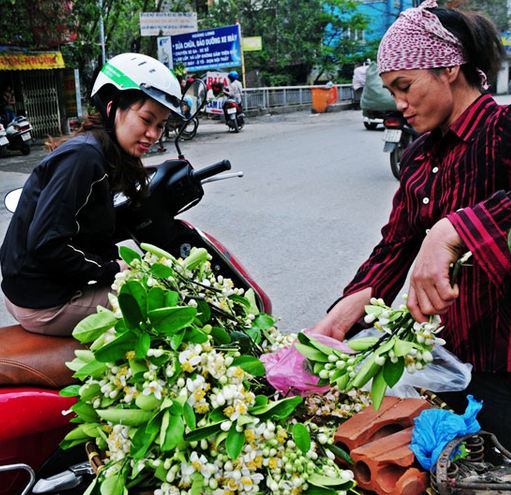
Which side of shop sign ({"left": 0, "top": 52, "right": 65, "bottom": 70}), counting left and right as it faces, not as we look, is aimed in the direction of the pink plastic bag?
front

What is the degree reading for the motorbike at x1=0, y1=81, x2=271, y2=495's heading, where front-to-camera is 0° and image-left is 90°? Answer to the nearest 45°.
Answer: approximately 225°

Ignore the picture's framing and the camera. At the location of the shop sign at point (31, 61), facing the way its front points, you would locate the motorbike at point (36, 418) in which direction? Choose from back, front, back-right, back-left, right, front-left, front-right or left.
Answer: front

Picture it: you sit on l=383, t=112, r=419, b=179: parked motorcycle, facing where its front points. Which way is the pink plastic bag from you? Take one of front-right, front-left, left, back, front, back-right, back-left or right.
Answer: back-right

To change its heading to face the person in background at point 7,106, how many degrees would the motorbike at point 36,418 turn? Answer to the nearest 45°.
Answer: approximately 45° to its left

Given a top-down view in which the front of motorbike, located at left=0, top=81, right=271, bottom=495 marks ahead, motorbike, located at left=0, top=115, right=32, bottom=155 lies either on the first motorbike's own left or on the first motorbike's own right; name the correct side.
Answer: on the first motorbike's own left

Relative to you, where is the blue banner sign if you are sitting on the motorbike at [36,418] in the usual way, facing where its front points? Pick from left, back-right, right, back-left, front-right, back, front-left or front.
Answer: front-left

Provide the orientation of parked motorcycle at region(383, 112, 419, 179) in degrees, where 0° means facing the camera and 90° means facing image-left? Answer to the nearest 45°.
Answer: approximately 225°

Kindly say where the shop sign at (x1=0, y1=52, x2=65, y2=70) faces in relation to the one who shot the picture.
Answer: facing the viewer

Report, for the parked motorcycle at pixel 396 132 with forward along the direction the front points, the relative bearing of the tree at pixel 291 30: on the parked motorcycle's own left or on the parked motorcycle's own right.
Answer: on the parked motorcycle's own left

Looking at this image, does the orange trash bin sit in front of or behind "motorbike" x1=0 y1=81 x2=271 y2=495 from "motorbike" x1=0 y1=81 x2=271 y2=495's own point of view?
in front

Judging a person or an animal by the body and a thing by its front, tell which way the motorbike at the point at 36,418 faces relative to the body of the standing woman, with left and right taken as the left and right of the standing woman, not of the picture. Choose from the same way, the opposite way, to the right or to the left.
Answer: the opposite way
